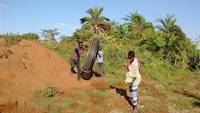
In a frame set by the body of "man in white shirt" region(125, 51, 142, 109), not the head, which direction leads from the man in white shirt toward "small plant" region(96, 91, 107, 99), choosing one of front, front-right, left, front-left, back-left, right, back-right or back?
front-right

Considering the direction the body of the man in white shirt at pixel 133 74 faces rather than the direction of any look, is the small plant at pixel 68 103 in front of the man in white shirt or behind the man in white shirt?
in front

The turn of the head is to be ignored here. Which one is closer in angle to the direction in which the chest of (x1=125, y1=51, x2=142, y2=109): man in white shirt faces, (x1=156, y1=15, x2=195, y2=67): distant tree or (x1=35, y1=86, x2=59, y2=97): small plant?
the small plant

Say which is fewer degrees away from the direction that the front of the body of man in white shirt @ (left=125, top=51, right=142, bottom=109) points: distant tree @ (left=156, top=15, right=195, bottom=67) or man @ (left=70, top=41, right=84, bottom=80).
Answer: the man

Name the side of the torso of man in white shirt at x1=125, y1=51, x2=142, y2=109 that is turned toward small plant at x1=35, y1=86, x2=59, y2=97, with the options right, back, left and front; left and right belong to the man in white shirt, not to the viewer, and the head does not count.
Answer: front

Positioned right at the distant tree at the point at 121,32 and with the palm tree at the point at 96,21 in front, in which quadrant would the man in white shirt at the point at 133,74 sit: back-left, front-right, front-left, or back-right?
front-left

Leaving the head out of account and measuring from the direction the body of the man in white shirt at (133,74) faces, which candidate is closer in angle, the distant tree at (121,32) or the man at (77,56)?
the man

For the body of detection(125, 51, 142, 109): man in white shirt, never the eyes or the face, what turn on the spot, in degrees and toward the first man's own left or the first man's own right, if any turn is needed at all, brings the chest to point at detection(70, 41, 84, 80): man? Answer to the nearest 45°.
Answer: approximately 45° to the first man's own right

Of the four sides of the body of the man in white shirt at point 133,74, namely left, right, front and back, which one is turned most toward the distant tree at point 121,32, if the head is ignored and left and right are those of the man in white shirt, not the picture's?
right

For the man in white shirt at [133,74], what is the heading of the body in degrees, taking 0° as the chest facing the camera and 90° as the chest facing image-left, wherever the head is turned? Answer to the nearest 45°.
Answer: approximately 90°

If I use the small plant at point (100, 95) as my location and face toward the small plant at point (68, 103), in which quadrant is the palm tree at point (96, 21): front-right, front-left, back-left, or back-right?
back-right

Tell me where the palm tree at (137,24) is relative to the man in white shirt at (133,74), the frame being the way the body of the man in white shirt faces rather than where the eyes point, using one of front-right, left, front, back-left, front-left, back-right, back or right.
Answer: right
